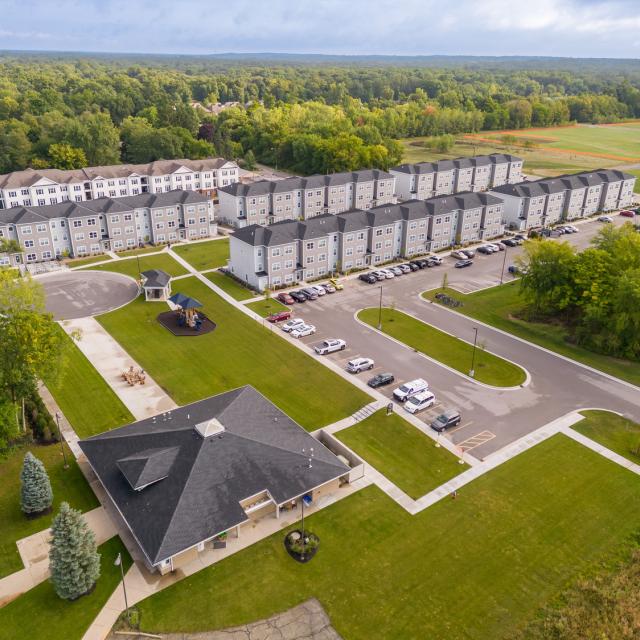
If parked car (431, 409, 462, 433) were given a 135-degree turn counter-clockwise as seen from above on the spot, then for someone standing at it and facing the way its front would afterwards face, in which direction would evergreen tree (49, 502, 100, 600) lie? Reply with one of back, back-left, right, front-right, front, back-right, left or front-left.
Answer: back-right

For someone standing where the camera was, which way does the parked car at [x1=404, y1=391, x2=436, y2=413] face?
facing the viewer and to the left of the viewer

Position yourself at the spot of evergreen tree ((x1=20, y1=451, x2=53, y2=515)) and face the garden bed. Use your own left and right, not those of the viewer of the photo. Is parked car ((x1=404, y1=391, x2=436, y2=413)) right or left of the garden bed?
left

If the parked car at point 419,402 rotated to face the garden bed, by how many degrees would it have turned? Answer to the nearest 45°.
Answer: approximately 45° to its left

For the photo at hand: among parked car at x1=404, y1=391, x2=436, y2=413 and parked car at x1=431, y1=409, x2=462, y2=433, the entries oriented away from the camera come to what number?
0

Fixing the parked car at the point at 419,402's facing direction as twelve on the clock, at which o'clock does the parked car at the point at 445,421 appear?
the parked car at the point at 445,421 is roughly at 9 o'clock from the parked car at the point at 419,402.

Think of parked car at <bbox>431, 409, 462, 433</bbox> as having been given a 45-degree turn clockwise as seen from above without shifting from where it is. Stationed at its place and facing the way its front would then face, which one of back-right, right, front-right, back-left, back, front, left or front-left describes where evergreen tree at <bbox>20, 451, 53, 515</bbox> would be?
front-left

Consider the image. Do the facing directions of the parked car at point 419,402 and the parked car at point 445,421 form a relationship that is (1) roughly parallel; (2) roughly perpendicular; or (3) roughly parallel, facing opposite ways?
roughly parallel

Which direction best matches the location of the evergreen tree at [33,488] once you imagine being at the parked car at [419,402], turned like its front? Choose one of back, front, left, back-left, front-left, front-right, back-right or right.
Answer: front
